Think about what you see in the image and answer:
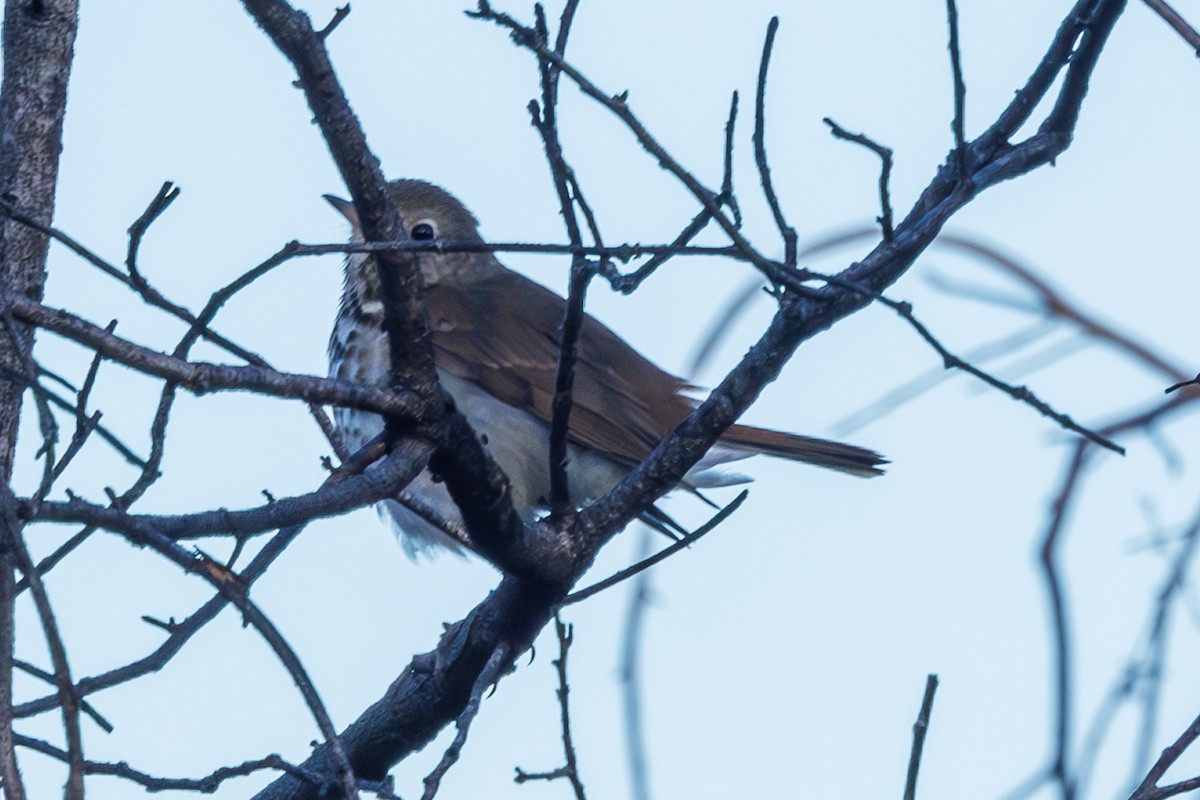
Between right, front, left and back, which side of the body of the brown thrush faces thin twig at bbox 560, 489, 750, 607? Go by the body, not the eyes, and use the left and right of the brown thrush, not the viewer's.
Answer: left

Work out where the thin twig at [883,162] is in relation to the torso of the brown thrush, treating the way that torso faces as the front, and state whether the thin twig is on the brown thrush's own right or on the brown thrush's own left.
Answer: on the brown thrush's own left

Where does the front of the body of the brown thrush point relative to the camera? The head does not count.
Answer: to the viewer's left
